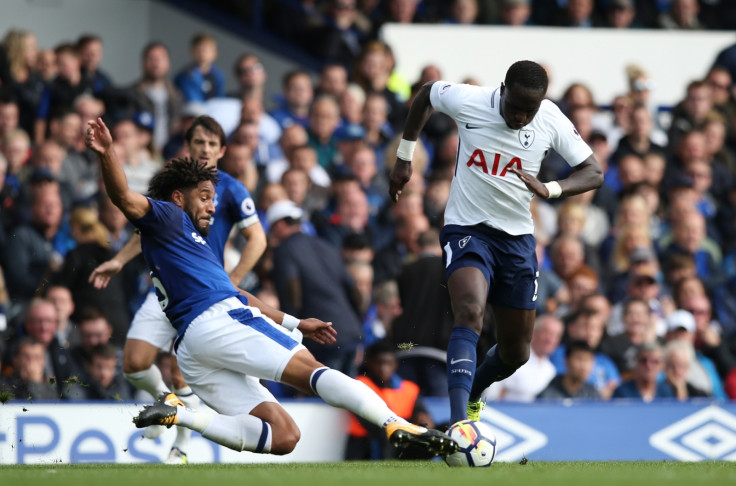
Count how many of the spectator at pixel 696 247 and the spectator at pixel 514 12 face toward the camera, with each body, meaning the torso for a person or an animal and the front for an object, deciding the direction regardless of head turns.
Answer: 2

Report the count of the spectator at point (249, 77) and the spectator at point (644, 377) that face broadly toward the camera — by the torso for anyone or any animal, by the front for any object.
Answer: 2

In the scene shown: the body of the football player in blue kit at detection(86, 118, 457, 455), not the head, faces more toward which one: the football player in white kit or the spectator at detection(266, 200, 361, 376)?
the football player in white kit

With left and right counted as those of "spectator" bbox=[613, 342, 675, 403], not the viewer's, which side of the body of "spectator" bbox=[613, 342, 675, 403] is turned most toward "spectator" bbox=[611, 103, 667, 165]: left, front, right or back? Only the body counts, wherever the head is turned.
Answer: back

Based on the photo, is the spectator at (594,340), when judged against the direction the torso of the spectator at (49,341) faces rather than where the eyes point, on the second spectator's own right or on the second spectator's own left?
on the second spectator's own left

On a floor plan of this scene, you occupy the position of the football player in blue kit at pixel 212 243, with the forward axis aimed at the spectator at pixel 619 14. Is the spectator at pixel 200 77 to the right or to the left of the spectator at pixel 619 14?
left

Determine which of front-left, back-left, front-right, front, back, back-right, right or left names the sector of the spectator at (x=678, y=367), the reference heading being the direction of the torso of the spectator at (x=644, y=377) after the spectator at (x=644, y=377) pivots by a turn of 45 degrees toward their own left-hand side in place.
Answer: left

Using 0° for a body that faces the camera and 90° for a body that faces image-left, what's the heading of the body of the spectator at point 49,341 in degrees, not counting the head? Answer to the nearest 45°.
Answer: approximately 0°

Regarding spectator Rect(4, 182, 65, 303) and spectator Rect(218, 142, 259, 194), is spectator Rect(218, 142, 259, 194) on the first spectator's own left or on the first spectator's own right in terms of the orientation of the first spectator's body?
on the first spectator's own left

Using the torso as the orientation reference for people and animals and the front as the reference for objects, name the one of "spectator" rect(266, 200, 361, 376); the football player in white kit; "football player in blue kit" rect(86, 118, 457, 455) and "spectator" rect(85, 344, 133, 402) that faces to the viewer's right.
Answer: the football player in blue kit
